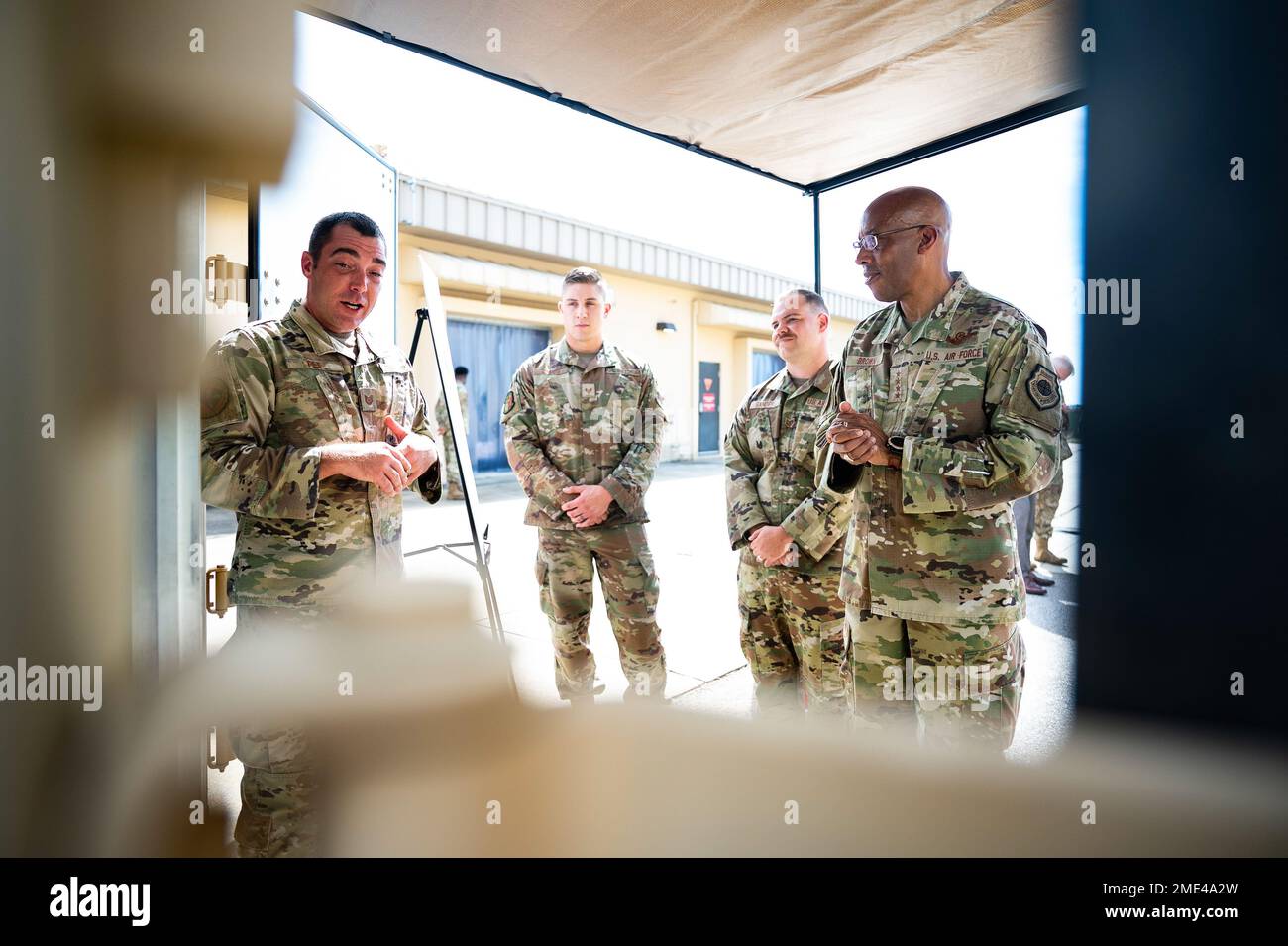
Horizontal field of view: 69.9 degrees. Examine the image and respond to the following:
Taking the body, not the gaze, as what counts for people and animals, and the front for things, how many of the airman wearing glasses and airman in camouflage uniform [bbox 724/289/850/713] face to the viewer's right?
0

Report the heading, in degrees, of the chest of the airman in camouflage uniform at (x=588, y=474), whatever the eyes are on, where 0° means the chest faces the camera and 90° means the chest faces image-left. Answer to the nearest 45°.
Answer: approximately 0°

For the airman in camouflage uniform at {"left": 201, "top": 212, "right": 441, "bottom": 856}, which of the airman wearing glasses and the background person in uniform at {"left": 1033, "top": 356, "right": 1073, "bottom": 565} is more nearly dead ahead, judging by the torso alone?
the airman wearing glasses

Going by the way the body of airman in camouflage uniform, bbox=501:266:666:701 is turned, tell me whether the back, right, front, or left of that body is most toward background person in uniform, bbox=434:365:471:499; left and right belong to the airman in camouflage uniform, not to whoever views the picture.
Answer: back

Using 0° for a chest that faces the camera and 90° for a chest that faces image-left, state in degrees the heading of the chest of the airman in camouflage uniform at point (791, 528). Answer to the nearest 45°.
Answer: approximately 45°

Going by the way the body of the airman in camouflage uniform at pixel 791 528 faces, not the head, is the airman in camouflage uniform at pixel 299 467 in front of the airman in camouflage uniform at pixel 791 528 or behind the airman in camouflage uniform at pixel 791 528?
in front

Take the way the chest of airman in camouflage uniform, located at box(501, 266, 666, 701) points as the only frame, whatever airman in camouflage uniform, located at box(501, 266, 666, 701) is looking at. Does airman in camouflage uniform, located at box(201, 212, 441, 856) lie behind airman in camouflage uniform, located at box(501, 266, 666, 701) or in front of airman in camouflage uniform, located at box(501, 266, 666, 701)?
in front

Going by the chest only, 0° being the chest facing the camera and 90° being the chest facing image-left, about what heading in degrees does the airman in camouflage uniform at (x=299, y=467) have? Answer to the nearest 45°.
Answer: approximately 315°

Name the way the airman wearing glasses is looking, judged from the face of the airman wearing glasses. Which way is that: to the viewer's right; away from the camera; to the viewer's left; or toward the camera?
to the viewer's left

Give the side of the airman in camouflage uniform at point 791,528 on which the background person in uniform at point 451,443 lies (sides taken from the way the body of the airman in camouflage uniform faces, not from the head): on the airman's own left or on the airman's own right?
on the airman's own right
